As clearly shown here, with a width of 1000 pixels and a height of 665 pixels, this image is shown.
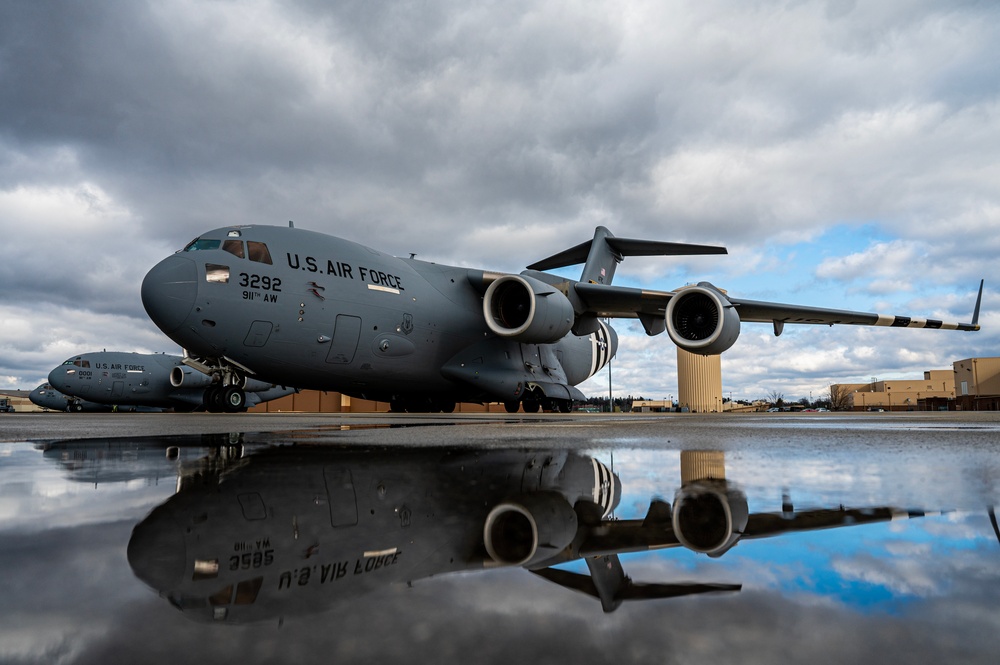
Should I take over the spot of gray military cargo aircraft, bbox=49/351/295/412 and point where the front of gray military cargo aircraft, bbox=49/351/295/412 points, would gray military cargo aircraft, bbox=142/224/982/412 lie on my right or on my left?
on my left

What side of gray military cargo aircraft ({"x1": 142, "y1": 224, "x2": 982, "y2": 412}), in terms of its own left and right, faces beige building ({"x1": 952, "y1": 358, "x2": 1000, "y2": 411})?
back

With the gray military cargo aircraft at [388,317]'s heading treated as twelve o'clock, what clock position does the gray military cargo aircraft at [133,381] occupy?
the gray military cargo aircraft at [133,381] is roughly at 3 o'clock from the gray military cargo aircraft at [388,317].

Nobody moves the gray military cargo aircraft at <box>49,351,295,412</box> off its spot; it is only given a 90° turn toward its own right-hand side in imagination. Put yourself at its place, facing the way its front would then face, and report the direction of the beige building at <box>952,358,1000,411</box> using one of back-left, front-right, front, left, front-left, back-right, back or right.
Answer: back-right

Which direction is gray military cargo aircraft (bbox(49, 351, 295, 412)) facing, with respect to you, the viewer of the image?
facing the viewer and to the left of the viewer

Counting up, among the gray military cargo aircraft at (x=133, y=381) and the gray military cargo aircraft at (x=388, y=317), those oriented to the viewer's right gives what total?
0
